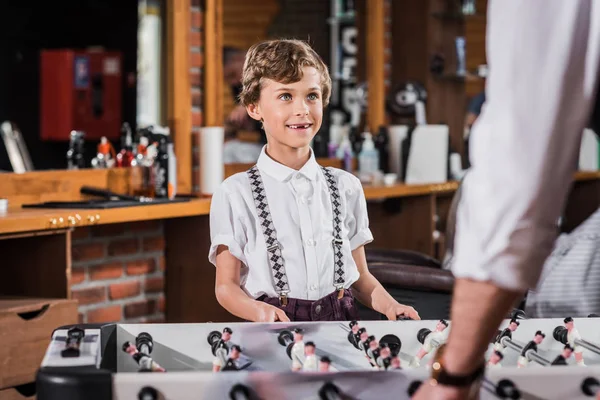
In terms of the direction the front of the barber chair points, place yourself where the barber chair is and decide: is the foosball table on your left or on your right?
on your left

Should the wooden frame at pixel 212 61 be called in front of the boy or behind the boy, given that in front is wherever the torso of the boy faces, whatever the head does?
behind

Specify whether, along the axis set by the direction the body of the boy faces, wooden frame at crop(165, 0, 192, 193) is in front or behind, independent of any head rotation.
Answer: behind

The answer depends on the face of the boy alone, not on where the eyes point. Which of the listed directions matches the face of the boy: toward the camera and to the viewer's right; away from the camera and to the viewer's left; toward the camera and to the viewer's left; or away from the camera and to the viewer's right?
toward the camera and to the viewer's right

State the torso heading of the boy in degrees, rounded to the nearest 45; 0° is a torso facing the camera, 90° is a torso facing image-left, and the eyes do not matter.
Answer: approximately 315°

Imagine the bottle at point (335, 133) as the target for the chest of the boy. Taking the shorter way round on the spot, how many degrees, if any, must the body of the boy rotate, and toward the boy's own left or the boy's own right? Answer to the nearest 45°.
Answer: approximately 135° to the boy's own left
